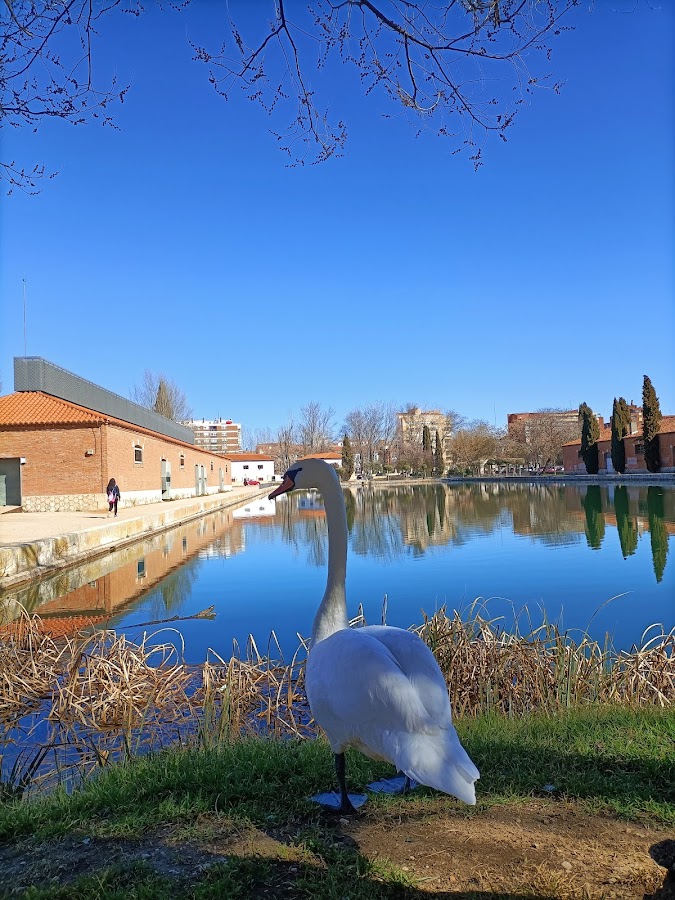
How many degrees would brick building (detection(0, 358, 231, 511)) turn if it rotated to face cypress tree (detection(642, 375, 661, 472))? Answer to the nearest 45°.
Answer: approximately 45° to its left

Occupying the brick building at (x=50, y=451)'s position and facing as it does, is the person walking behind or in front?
in front

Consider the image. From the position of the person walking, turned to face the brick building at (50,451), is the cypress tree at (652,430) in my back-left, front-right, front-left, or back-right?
front-right

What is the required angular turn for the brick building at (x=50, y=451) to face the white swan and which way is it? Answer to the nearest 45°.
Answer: approximately 45° to its right

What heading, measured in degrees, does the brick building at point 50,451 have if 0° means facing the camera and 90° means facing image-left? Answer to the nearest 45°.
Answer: approximately 315°
